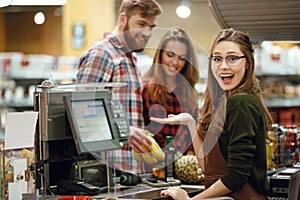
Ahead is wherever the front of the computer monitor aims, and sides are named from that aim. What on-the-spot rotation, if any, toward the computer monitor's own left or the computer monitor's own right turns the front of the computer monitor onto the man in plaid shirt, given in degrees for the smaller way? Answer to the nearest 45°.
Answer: approximately 135° to the computer monitor's own left

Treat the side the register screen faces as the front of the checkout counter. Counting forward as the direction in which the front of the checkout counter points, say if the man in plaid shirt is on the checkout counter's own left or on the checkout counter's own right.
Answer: on the checkout counter's own left

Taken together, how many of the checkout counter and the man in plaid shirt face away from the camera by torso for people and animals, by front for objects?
0

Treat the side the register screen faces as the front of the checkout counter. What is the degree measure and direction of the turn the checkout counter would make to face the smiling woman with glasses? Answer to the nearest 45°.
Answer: approximately 45° to its left

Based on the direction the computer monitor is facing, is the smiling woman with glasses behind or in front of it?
in front

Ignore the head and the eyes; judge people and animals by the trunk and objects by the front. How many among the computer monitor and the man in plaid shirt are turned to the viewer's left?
0

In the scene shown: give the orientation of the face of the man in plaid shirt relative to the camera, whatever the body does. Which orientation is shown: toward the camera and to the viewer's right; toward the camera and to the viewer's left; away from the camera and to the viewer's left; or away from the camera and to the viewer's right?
toward the camera and to the viewer's right
